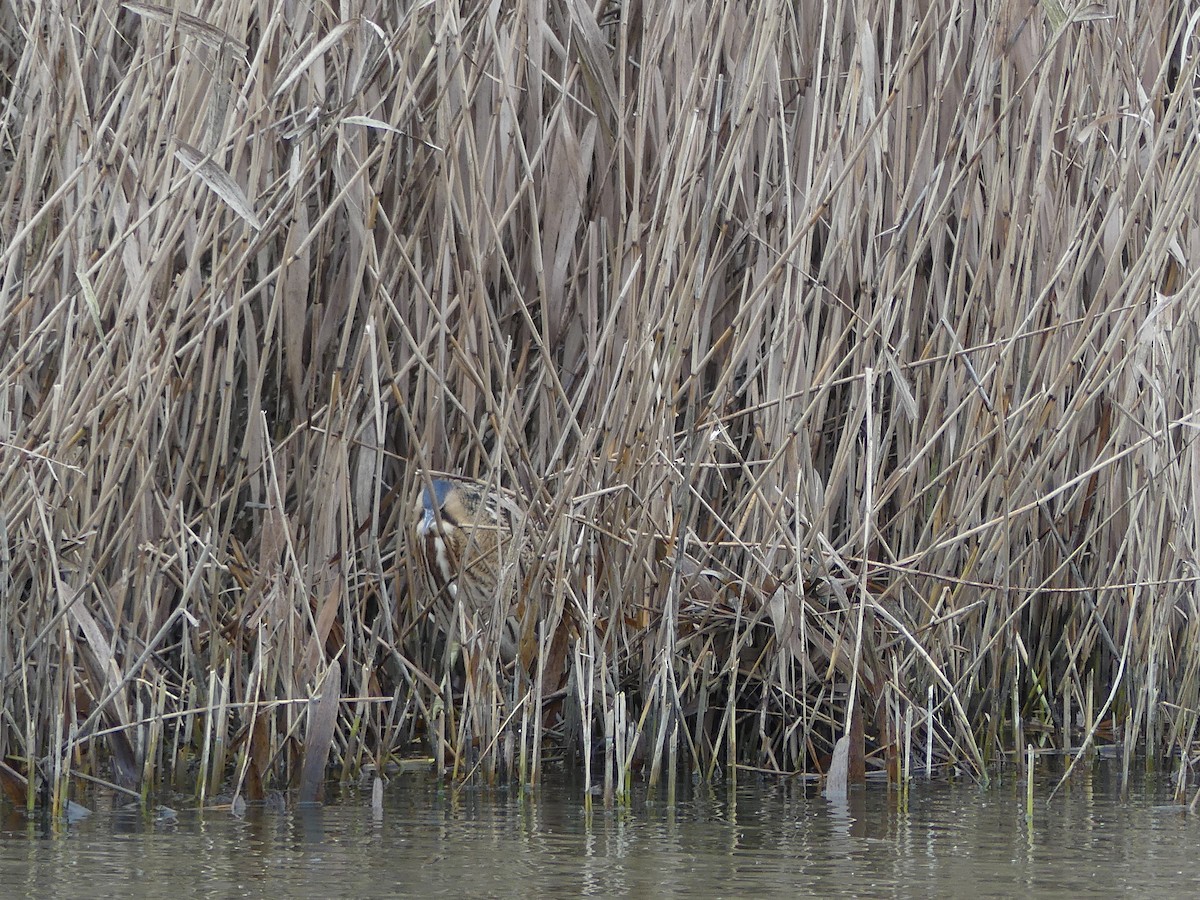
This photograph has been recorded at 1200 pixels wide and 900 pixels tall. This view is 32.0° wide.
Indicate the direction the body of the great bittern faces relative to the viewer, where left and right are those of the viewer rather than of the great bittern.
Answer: facing the viewer and to the left of the viewer
